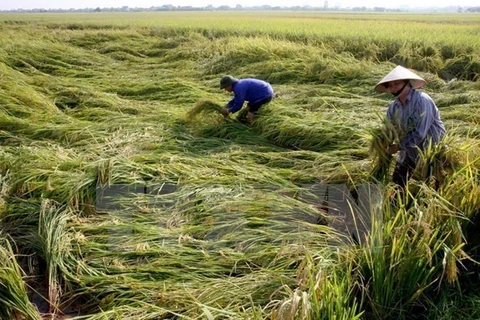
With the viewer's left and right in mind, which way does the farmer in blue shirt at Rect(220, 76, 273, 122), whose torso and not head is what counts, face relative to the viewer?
facing to the left of the viewer

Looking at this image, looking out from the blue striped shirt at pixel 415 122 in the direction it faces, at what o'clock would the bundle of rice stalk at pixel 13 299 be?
The bundle of rice stalk is roughly at 12 o'clock from the blue striped shirt.

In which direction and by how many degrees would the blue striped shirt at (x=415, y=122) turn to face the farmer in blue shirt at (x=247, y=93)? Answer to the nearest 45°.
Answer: approximately 90° to its right

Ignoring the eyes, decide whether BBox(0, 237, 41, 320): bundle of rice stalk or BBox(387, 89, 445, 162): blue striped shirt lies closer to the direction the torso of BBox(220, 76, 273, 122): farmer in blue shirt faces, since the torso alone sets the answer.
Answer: the bundle of rice stalk

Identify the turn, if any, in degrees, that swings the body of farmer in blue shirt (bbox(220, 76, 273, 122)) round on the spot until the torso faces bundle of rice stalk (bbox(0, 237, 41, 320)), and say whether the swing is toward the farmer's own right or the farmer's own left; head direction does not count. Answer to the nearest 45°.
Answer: approximately 45° to the farmer's own left

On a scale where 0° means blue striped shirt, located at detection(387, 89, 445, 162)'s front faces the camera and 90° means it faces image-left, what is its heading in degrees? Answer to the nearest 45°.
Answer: approximately 45°

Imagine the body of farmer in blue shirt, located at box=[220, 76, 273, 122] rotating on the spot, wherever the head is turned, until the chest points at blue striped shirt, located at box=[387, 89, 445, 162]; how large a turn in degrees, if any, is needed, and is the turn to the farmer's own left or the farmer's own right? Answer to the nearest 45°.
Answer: approximately 135° to the farmer's own left
